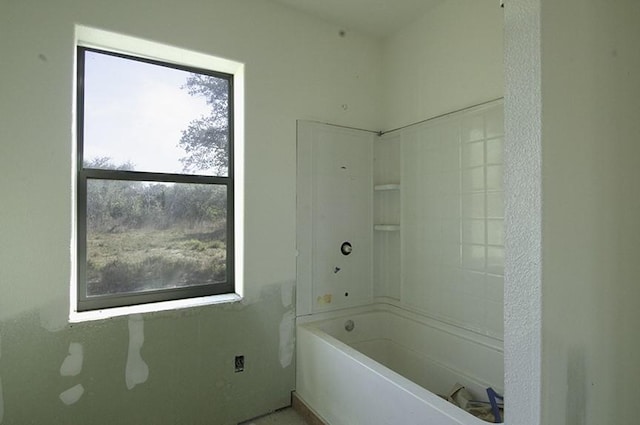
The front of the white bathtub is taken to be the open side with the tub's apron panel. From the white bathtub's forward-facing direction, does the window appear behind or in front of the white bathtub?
in front

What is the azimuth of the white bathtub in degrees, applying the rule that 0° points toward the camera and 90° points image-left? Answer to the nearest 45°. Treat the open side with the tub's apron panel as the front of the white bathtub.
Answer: approximately 45°
